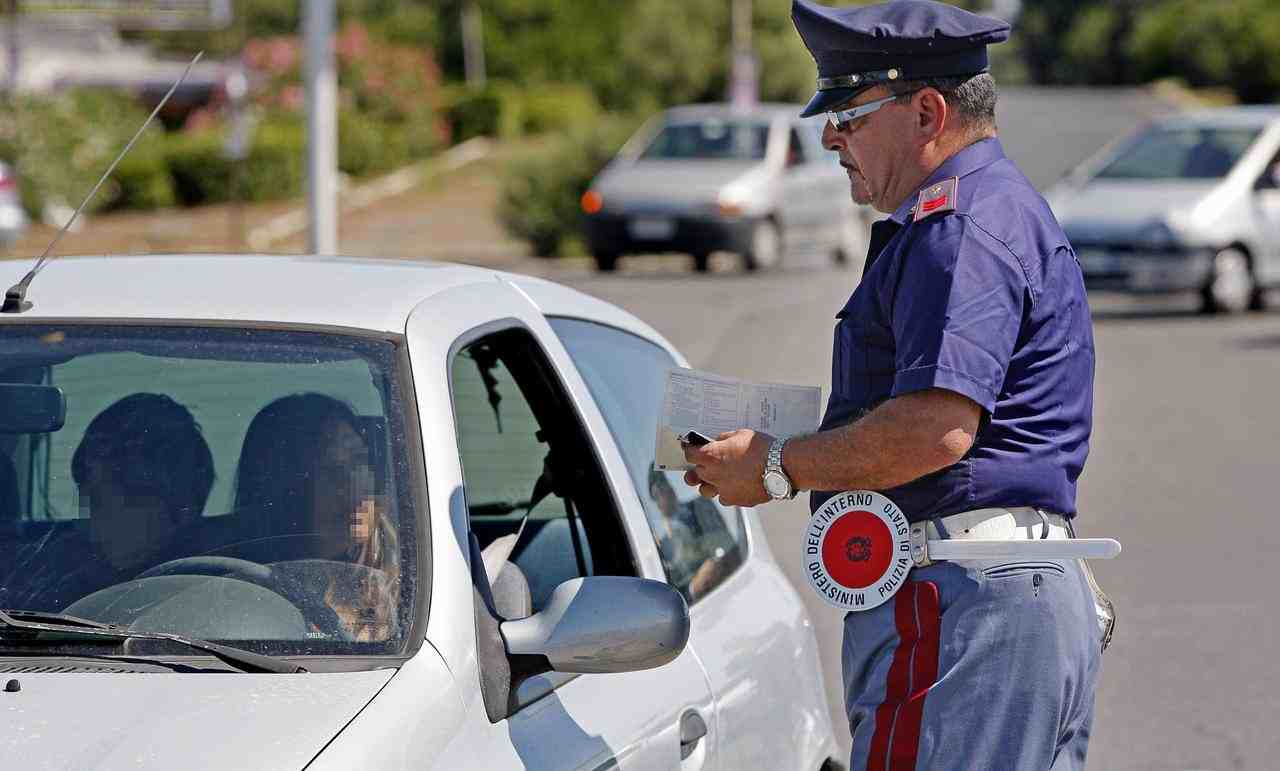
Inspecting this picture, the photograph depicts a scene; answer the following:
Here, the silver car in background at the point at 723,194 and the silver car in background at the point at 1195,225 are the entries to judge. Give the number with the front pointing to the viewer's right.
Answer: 0

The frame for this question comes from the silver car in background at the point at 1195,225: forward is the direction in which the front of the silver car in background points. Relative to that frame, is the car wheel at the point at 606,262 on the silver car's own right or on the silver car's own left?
on the silver car's own right

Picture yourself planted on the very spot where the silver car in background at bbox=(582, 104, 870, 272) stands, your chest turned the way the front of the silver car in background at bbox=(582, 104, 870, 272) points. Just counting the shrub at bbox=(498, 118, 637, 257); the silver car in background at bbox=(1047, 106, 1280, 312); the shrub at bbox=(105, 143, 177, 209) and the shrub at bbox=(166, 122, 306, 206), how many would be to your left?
1

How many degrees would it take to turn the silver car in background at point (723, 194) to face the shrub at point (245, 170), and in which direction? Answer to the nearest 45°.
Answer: approximately 90° to its right

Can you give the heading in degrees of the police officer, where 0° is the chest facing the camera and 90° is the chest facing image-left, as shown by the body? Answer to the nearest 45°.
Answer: approximately 90°

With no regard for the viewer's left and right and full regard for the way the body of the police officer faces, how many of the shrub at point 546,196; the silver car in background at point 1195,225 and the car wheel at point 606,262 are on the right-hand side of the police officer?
3

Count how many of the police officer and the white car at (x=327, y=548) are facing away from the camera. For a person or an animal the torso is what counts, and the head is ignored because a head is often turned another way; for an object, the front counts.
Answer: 0

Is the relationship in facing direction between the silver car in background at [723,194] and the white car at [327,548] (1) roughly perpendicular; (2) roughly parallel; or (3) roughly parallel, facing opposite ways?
roughly parallel

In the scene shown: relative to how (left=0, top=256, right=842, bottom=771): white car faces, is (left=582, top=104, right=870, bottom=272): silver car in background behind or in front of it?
behind

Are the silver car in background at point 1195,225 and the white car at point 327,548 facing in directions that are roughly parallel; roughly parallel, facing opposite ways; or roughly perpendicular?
roughly parallel

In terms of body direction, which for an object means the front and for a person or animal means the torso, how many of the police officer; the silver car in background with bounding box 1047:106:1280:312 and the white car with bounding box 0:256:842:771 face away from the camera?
0

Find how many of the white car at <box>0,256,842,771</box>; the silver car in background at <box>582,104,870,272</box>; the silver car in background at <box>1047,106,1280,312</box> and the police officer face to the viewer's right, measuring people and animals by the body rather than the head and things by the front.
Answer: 0

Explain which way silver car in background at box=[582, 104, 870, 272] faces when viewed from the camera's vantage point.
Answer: facing the viewer and to the left of the viewer

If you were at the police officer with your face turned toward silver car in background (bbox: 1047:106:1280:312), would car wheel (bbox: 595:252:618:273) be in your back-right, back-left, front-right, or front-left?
front-left
